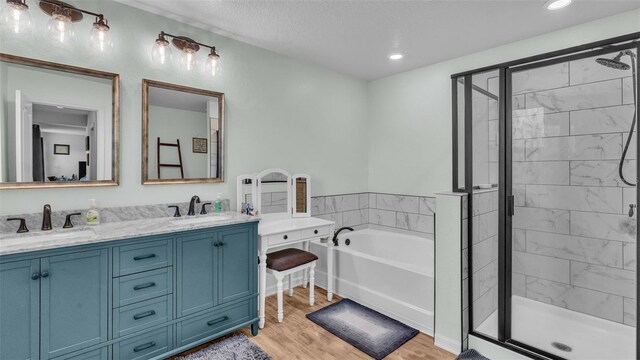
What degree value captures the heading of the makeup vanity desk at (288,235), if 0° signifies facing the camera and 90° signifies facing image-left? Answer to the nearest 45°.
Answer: approximately 315°

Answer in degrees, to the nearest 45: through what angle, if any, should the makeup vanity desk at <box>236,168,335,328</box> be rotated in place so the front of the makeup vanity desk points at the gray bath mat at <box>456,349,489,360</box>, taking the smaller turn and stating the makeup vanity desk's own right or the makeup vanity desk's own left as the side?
0° — it already faces it

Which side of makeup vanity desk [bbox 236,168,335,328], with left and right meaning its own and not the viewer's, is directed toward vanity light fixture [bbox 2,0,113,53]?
right

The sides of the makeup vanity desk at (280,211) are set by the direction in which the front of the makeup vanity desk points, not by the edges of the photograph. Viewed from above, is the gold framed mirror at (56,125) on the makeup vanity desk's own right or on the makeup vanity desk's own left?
on the makeup vanity desk's own right

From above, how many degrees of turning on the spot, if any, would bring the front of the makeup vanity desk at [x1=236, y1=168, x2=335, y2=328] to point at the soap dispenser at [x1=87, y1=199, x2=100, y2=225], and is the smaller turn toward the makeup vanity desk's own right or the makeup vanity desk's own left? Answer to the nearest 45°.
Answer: approximately 90° to the makeup vanity desk's own right

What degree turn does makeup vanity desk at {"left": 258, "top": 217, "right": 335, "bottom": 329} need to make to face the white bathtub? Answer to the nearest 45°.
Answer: approximately 45° to its left
